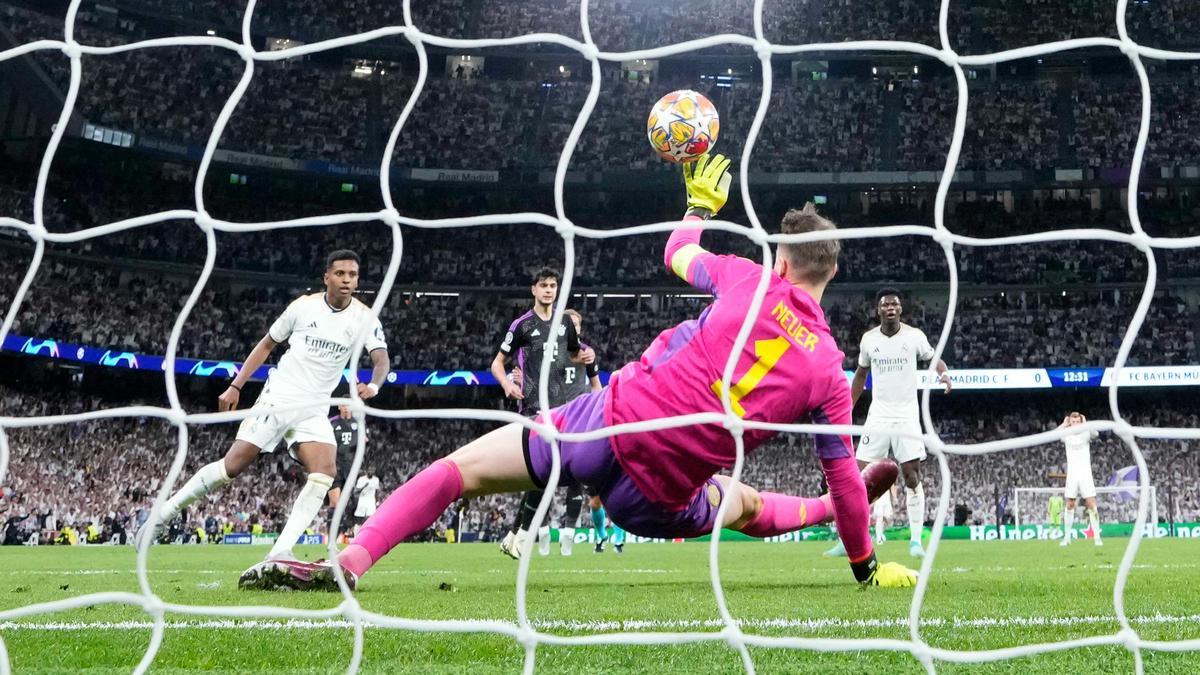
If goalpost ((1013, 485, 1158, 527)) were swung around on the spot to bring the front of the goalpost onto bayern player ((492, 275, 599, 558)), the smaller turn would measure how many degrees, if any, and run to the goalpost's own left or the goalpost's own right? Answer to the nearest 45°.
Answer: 0° — it already faces them

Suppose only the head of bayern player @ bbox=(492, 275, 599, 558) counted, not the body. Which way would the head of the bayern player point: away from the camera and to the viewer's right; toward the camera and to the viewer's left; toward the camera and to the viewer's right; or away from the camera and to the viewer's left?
toward the camera and to the viewer's right

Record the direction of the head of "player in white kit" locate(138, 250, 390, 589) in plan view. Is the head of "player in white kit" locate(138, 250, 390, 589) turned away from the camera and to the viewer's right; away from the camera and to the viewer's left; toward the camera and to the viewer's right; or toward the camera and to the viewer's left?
toward the camera and to the viewer's right

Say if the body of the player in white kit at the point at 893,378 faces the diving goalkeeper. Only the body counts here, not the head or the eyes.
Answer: yes

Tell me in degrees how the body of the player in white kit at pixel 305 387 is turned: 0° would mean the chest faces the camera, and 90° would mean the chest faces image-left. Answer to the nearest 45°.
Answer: approximately 315°

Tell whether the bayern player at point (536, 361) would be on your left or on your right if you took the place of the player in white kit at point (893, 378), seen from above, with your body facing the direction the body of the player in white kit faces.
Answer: on your right

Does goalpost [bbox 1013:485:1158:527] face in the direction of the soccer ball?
yes
